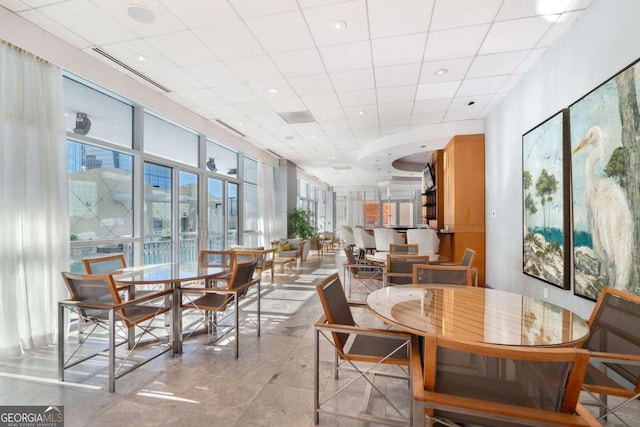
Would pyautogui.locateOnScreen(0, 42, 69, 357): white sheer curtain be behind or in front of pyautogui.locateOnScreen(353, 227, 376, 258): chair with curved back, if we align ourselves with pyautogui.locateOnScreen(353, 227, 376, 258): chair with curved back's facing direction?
behind

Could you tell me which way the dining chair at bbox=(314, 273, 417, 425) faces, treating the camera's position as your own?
facing to the right of the viewer

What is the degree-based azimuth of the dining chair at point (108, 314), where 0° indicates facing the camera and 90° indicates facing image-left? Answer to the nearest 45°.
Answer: approximately 225°

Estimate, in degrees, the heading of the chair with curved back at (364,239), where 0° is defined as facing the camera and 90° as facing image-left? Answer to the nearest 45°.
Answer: approximately 225°

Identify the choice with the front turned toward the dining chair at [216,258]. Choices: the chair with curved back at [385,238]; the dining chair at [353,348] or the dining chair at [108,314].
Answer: the dining chair at [108,314]

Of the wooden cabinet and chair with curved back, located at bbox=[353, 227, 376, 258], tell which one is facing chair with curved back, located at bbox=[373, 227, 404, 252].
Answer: the wooden cabinet

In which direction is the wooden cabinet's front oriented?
to the viewer's left

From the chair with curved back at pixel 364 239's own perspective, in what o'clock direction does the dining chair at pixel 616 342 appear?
The dining chair is roughly at 4 o'clock from the chair with curved back.

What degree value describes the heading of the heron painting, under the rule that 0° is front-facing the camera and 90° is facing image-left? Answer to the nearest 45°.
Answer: approximately 45°

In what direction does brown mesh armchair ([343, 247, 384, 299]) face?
to the viewer's right

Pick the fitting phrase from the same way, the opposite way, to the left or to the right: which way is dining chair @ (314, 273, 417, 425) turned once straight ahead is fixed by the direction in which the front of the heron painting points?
the opposite way

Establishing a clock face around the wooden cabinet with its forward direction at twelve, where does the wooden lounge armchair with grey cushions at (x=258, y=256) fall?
The wooden lounge armchair with grey cushions is roughly at 11 o'clock from the wooden cabinet.

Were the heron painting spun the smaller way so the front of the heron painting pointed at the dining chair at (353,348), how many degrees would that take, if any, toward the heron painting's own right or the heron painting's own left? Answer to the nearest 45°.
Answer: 0° — it already faces it

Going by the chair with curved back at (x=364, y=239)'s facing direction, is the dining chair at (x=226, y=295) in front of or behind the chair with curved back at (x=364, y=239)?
behind

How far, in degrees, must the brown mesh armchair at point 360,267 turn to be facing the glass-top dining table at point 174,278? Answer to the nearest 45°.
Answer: approximately 135° to its right
